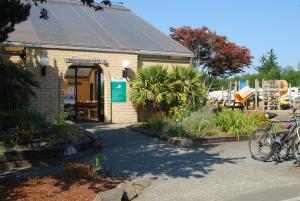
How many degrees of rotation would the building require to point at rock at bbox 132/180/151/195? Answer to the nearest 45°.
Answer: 0° — it already faces it

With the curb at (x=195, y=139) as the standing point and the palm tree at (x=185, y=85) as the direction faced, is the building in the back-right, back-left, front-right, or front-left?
front-left

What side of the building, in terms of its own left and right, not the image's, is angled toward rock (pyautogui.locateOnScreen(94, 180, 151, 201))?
front

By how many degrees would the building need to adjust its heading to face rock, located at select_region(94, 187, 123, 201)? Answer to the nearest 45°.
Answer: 0° — it already faces it

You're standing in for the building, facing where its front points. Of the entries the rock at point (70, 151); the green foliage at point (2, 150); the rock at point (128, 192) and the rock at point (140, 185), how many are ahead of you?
4

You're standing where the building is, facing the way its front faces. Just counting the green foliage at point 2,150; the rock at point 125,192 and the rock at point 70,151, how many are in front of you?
3

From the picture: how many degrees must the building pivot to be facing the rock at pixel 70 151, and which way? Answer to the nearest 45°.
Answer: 0° — it already faces it

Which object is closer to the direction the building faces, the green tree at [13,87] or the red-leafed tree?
the green tree

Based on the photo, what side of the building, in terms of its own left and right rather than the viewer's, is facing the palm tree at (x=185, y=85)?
left

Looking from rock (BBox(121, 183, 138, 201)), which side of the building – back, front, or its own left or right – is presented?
front

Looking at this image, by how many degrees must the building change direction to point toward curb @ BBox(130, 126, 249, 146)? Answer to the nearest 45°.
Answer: approximately 45° to its left

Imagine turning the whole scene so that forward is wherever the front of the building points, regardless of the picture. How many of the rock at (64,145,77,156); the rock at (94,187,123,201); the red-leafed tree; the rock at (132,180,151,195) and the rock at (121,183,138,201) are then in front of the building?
4

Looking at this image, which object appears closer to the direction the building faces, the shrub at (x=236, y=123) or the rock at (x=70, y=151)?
the rock

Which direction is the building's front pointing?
toward the camera
